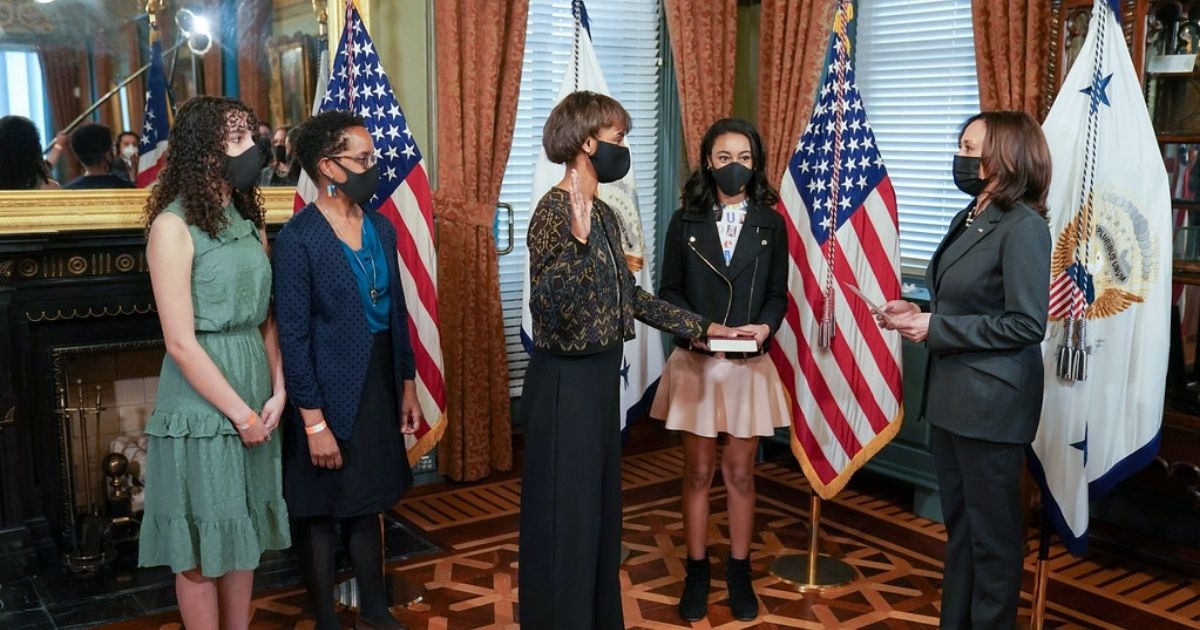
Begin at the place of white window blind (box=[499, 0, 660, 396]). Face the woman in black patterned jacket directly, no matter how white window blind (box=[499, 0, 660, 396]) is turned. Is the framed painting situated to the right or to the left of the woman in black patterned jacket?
right

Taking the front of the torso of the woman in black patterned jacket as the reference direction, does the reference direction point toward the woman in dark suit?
yes

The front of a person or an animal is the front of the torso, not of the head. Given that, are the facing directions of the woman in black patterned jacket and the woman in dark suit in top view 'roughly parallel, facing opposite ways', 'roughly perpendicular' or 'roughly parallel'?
roughly parallel, facing opposite ways

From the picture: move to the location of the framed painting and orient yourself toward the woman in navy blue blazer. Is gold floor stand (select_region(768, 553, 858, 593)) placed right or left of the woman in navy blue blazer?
left

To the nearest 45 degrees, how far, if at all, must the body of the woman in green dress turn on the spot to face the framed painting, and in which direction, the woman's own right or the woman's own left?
approximately 135° to the woman's own left

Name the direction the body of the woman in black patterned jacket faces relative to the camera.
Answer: to the viewer's right

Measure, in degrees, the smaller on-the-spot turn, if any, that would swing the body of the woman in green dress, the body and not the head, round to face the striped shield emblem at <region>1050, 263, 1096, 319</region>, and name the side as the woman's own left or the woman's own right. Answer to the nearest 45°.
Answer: approximately 45° to the woman's own left

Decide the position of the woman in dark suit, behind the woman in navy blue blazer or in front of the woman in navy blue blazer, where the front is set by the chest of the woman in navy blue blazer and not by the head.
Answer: in front

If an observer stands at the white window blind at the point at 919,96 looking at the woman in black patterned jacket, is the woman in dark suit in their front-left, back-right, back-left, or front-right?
front-left

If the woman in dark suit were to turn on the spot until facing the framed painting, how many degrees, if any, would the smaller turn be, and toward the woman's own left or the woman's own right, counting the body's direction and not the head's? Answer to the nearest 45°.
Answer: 0° — they already face it

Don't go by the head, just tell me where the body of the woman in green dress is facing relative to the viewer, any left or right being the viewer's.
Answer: facing the viewer and to the right of the viewer

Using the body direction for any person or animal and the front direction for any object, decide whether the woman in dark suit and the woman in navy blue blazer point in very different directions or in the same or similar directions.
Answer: very different directions
